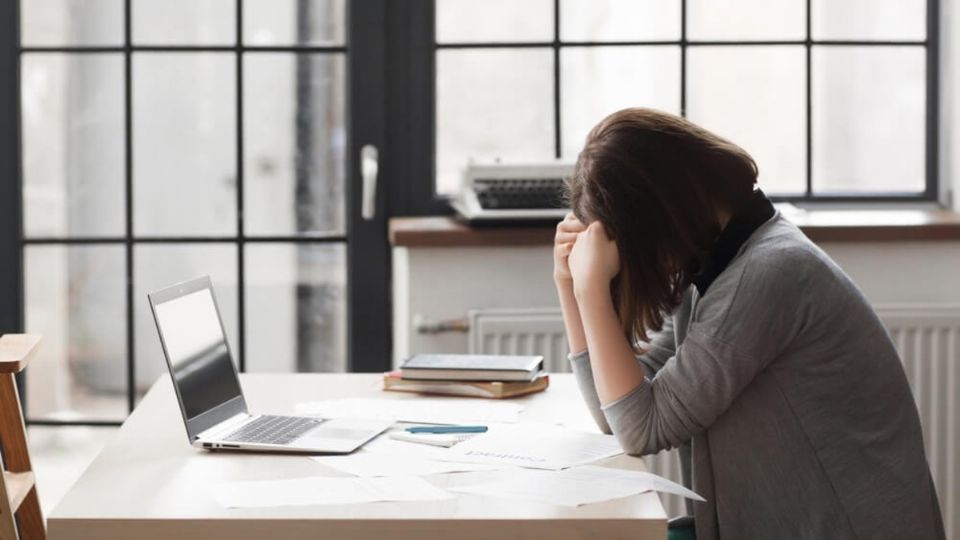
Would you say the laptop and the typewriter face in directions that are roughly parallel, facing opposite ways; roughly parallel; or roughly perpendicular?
roughly perpendicular

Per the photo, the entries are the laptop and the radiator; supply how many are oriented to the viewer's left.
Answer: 0

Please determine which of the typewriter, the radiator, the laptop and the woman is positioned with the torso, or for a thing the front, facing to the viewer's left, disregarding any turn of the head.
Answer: the woman

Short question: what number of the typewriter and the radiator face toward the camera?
2

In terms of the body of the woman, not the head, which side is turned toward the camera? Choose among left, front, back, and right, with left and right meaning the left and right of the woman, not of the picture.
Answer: left

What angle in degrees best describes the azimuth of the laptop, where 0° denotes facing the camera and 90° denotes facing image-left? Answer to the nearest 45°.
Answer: approximately 270°

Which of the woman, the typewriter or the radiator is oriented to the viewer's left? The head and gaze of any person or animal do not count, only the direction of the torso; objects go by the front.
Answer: the woman

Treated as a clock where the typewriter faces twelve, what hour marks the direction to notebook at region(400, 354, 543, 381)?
The notebook is roughly at 12 o'clock from the typewriter.

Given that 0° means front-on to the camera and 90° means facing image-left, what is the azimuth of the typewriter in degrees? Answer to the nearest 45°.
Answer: approximately 0°

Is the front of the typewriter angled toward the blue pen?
yes

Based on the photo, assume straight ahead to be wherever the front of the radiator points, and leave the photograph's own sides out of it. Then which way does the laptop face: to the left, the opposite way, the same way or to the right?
to the left
